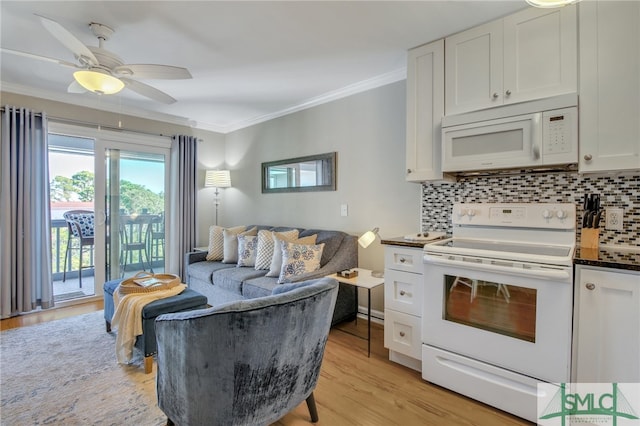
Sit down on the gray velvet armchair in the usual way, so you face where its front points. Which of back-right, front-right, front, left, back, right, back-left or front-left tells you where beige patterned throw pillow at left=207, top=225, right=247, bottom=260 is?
front-right

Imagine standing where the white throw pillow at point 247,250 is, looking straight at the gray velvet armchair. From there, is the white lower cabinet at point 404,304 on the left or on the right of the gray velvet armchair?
left

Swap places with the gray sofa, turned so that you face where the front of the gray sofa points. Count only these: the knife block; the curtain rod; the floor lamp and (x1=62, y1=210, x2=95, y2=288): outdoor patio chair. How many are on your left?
1

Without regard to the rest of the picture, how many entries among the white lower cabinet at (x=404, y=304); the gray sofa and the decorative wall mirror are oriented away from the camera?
0

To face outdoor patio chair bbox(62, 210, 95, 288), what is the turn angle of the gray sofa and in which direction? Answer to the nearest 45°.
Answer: approximately 90° to its right

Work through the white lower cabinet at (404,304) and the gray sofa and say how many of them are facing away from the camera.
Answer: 0

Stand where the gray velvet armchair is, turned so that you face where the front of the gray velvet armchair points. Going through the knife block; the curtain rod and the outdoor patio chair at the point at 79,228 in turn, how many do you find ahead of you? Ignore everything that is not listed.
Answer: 2

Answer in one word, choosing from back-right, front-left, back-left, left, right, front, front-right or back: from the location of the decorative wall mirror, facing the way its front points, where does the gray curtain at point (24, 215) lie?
front-right

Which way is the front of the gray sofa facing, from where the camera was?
facing the viewer and to the left of the viewer

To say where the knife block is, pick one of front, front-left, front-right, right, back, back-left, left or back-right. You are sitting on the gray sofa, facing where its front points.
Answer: left

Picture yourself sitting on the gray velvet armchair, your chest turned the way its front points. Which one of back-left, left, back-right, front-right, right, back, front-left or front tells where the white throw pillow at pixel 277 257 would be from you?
front-right

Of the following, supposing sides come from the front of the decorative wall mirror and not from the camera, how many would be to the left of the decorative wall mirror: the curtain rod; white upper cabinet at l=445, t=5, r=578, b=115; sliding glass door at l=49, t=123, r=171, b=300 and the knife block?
2

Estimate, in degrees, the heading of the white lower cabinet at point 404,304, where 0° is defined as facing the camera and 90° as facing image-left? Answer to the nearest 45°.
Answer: approximately 45°

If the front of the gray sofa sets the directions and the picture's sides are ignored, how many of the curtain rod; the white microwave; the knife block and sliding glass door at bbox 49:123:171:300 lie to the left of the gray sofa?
2

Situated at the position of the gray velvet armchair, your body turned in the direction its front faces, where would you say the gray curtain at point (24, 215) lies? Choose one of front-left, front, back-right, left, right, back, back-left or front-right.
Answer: front

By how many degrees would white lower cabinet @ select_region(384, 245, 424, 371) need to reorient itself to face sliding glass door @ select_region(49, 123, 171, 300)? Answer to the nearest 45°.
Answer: approximately 45° to its right
